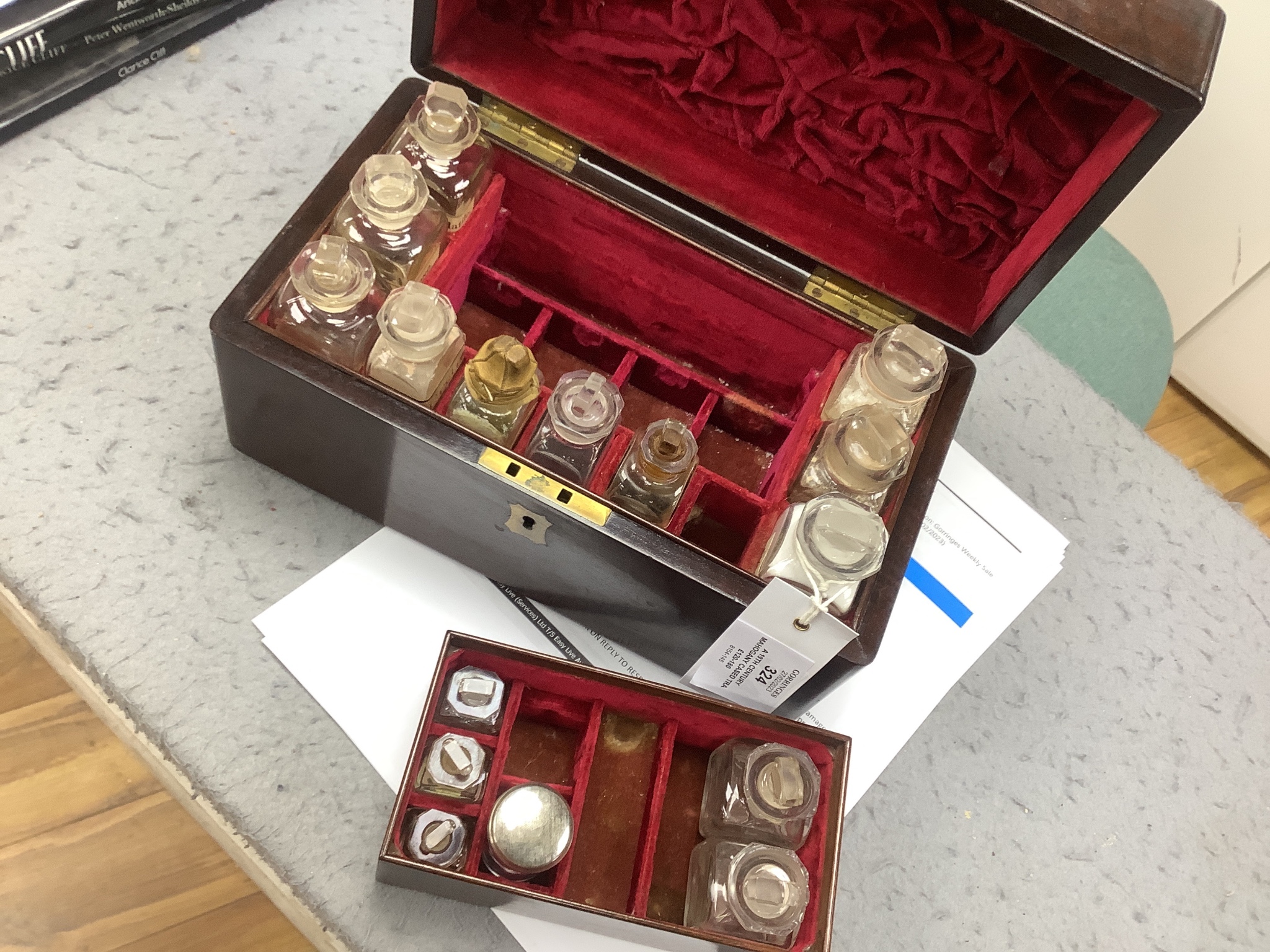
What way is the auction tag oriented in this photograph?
toward the camera

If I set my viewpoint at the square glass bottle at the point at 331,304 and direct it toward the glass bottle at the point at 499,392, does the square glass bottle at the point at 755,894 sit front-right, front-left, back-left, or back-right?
front-right

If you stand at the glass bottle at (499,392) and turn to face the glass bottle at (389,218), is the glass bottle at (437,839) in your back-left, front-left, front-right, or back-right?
back-left

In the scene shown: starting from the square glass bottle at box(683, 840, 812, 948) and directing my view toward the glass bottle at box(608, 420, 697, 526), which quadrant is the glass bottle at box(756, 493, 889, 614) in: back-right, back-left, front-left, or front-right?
front-right

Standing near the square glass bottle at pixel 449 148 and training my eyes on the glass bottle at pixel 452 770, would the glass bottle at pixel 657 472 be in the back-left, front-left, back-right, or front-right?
front-left
